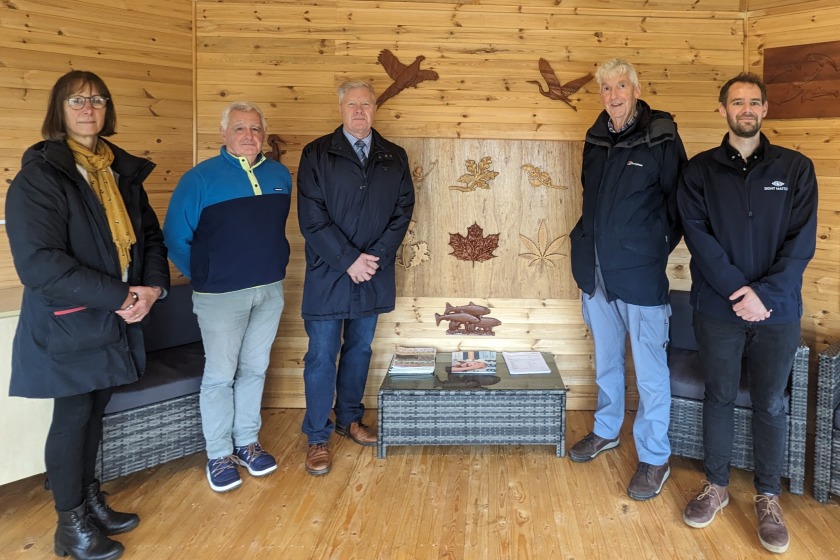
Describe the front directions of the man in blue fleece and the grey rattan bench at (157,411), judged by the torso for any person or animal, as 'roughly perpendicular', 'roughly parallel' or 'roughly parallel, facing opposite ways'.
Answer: roughly parallel

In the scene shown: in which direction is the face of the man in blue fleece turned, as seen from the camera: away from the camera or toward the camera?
toward the camera

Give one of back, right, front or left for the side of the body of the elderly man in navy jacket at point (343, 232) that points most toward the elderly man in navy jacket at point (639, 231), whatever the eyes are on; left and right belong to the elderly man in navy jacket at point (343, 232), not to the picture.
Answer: left

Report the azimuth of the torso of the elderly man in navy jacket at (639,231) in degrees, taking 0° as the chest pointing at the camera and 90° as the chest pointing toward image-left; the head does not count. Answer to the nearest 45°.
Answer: approximately 45°

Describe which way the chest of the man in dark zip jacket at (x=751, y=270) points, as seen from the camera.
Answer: toward the camera

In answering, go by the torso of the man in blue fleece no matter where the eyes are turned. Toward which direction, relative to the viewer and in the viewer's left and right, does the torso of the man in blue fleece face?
facing the viewer and to the right of the viewer

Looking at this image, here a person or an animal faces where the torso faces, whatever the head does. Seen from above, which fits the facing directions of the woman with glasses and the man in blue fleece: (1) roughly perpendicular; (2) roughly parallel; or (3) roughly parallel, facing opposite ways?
roughly parallel

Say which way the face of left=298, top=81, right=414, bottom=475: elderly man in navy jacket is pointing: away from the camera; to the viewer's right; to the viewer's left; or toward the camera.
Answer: toward the camera

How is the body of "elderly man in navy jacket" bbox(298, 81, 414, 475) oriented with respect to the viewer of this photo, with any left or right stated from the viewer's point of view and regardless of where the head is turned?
facing the viewer
